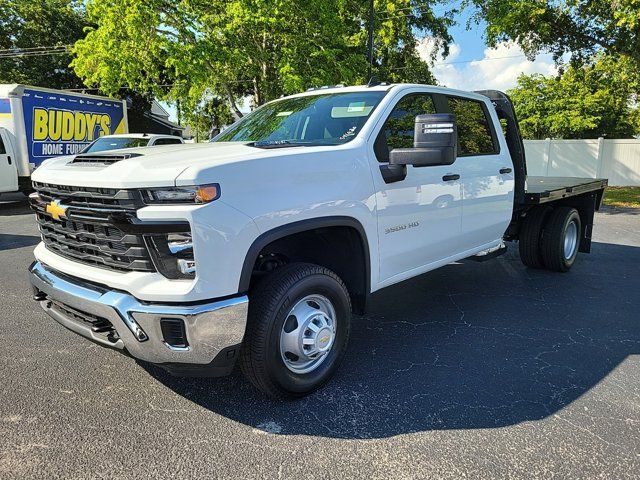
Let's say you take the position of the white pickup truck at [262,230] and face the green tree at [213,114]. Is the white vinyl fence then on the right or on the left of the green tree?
right

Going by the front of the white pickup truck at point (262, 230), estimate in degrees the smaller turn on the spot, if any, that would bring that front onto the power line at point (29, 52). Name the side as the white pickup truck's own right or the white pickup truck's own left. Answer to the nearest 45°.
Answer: approximately 90° to the white pickup truck's own right

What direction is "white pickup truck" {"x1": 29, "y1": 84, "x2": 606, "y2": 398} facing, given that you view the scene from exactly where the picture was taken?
facing the viewer and to the left of the viewer

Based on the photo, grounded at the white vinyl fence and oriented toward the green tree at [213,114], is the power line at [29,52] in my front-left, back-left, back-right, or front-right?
front-left

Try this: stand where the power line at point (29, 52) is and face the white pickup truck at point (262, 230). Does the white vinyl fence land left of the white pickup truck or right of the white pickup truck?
left

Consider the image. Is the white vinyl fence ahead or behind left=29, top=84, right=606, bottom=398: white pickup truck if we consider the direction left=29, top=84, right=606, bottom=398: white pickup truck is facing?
behind

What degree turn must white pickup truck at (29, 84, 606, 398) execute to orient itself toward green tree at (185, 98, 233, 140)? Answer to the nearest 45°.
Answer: approximately 135° to its right
